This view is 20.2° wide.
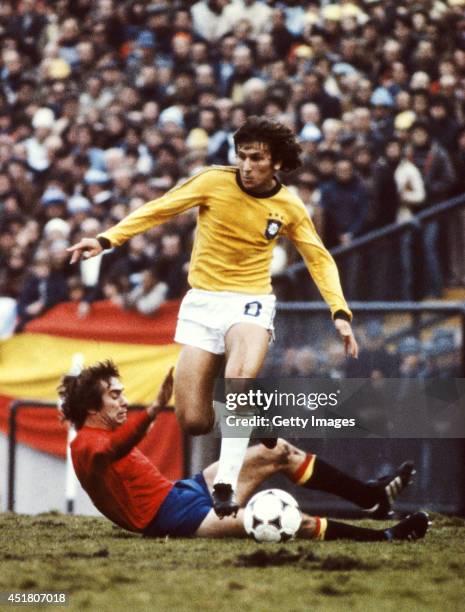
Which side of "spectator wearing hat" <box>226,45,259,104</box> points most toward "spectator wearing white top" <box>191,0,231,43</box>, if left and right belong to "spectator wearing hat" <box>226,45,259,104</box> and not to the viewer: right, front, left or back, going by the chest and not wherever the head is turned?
back

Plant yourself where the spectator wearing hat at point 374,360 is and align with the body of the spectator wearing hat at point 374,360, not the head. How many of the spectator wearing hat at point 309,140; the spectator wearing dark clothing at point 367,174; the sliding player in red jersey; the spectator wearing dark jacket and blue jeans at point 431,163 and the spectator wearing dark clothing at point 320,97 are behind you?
4

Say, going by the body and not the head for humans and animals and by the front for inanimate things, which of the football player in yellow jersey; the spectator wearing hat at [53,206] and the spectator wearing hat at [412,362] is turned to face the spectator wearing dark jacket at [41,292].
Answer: the spectator wearing hat at [53,206]

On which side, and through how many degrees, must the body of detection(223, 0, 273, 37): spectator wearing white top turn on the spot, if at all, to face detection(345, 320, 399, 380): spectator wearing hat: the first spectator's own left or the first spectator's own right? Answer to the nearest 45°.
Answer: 0° — they already face them

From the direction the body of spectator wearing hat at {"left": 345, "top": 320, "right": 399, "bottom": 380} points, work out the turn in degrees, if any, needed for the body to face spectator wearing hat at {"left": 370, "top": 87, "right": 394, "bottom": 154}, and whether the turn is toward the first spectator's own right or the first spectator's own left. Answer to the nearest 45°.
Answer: approximately 180°

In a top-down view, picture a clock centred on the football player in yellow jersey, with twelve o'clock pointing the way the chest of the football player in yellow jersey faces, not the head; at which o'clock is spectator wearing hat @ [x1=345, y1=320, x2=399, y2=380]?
The spectator wearing hat is roughly at 7 o'clock from the football player in yellow jersey.

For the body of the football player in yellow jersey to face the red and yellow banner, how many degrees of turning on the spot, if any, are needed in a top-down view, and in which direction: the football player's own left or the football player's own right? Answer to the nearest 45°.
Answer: approximately 180°

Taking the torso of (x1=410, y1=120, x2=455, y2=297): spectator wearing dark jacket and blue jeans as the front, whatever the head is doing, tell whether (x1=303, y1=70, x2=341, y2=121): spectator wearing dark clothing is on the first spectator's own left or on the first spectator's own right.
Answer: on the first spectator's own right

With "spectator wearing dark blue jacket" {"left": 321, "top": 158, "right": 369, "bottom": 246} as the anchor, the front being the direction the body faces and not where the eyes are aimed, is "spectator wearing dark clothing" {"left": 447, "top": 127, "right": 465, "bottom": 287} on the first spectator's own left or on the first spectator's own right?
on the first spectator's own left

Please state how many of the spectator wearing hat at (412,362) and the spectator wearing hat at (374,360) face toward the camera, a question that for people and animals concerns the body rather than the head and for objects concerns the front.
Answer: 2

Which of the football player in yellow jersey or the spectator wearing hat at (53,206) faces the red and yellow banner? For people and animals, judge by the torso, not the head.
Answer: the spectator wearing hat

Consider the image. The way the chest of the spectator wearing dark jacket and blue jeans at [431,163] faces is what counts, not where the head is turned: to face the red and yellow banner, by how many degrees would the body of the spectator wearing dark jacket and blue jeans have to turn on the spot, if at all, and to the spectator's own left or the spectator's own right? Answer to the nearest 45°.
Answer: approximately 45° to the spectator's own right
